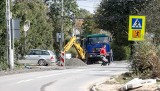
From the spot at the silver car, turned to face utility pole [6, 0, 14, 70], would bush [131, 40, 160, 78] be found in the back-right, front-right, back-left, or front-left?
front-left

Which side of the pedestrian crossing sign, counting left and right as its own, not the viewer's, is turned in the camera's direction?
front
